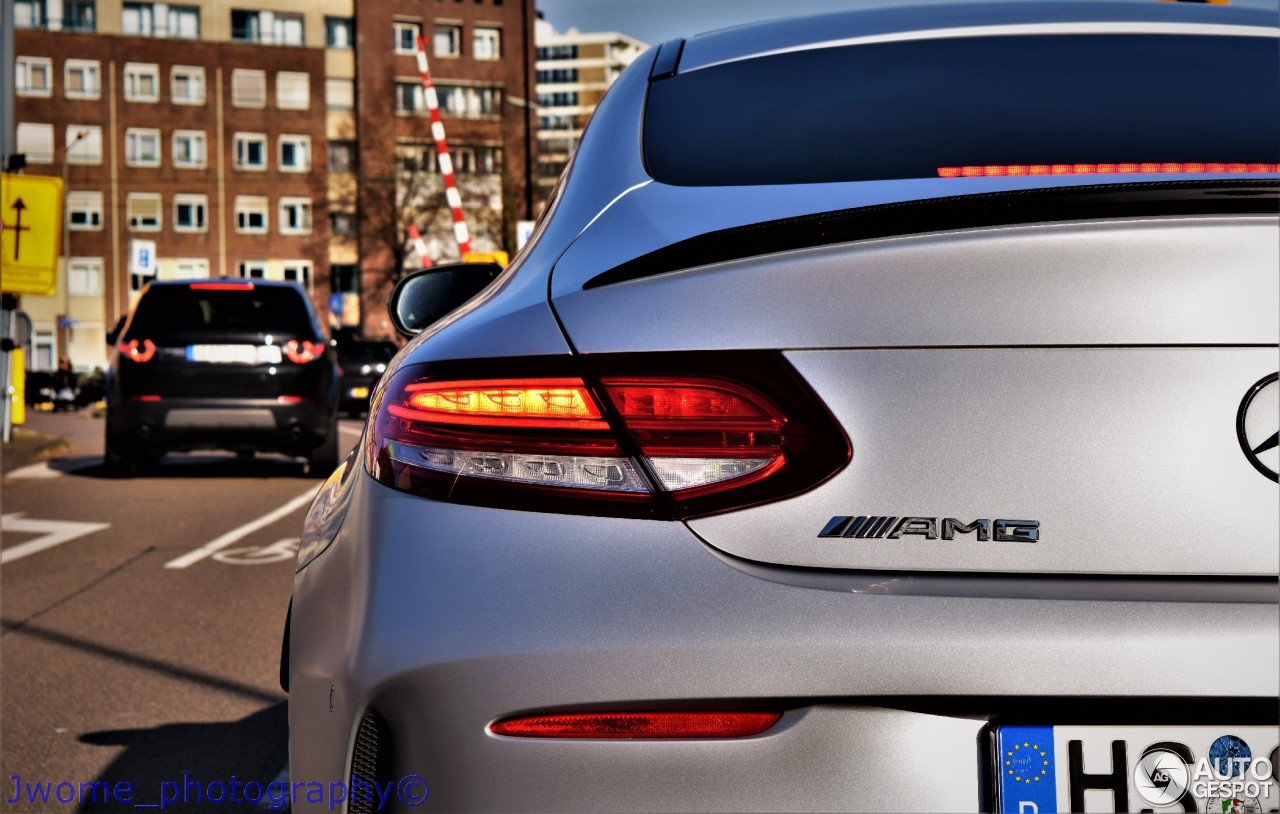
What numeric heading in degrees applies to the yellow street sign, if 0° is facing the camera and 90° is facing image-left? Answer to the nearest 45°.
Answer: approximately 0°

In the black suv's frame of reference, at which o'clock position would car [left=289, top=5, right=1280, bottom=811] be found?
The car is roughly at 6 o'clock from the black suv.

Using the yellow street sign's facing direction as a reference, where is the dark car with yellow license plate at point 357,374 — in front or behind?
behind

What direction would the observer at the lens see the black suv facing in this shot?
facing away from the viewer

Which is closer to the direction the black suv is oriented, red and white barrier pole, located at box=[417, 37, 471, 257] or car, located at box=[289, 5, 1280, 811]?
the red and white barrier pole

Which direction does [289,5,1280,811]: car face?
away from the camera

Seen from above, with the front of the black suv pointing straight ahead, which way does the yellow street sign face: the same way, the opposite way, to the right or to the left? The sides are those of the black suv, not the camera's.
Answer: the opposite way
